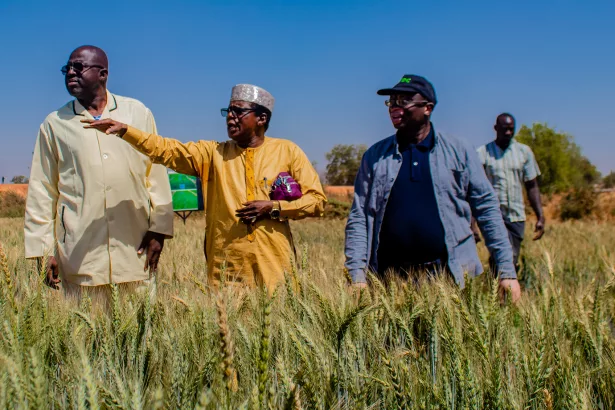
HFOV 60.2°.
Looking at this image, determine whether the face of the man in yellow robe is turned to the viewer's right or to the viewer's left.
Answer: to the viewer's left

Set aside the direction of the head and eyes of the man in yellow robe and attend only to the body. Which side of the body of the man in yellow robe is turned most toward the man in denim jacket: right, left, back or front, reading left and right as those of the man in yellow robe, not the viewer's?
left

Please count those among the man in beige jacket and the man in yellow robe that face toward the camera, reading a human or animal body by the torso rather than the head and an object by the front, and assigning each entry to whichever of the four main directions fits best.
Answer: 2

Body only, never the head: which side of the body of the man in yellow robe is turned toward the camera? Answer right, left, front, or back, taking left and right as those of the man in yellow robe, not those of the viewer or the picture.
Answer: front

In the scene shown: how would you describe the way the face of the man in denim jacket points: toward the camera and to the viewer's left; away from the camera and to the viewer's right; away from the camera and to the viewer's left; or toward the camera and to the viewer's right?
toward the camera and to the viewer's left

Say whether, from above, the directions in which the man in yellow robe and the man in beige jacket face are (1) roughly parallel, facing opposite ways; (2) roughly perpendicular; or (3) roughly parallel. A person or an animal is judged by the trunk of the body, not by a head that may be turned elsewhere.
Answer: roughly parallel

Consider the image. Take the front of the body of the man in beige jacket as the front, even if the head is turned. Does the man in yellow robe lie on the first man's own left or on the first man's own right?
on the first man's own left

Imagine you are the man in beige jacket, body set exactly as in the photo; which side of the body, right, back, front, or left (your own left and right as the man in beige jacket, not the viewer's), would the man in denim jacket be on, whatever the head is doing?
left

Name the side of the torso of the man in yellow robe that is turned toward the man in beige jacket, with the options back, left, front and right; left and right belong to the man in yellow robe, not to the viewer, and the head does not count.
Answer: right
